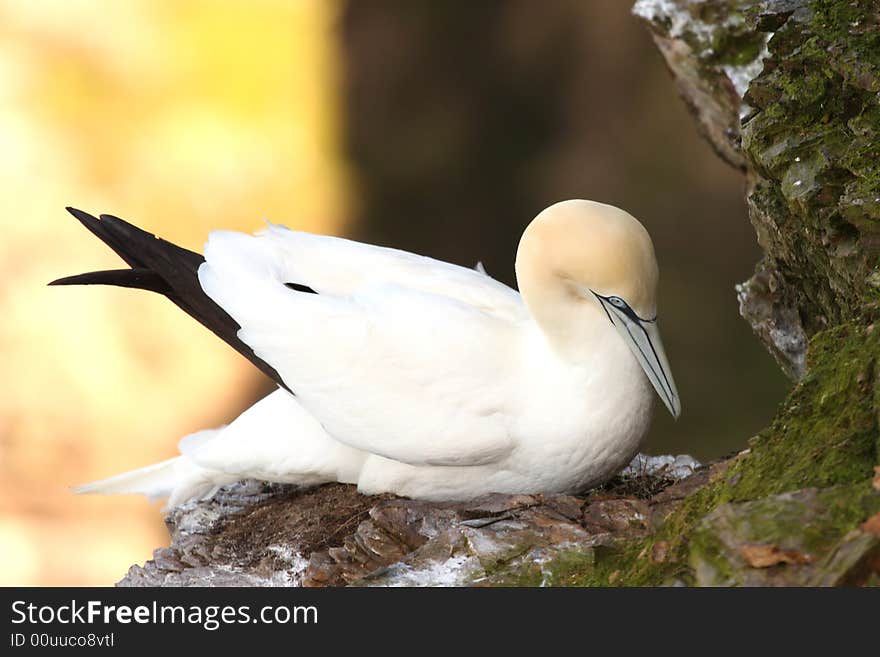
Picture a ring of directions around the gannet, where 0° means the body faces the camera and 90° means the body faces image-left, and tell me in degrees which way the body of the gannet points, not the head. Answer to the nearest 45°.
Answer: approximately 270°
